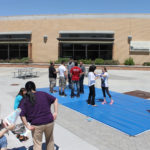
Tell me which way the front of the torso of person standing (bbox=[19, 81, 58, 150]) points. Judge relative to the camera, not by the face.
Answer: away from the camera

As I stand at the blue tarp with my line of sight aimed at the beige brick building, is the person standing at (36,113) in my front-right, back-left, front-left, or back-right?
back-left

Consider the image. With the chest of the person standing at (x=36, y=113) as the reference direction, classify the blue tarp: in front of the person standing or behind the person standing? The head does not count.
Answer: in front

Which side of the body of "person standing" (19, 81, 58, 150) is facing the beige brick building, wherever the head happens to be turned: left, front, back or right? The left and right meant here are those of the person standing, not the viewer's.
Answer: front

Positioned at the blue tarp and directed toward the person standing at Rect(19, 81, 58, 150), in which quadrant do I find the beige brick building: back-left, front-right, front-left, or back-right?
back-right
